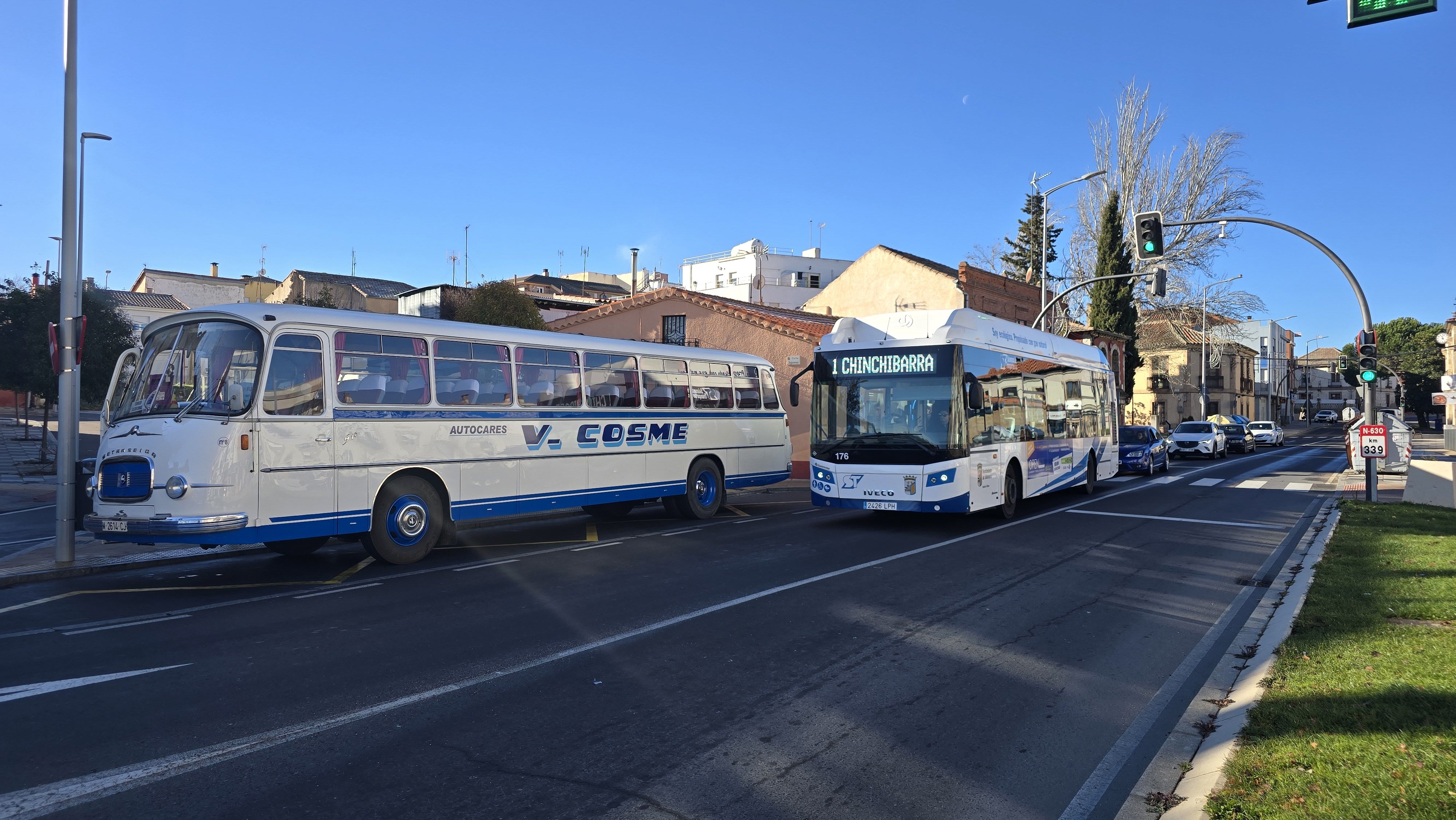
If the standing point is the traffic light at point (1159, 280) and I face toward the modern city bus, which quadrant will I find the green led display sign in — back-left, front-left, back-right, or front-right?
front-left

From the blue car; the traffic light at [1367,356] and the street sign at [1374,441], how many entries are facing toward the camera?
3

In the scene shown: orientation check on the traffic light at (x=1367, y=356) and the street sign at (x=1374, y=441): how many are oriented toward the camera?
2

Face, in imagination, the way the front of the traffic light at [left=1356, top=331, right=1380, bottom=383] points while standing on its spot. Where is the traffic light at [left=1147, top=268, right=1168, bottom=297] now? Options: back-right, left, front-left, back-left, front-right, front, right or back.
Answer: back-right

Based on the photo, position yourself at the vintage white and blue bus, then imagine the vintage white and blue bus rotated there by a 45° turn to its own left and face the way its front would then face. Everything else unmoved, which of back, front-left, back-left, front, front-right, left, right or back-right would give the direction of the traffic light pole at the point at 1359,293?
left

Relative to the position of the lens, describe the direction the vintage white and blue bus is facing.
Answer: facing the viewer and to the left of the viewer

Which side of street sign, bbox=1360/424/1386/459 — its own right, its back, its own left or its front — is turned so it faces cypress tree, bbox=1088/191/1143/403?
back

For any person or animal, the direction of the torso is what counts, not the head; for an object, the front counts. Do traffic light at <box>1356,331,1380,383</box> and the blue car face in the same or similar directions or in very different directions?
same or similar directions

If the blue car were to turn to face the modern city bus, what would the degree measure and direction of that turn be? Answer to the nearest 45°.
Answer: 0° — it already faces it

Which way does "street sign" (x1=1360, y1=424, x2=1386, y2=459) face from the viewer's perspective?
toward the camera

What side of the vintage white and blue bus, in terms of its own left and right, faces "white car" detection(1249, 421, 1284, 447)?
back

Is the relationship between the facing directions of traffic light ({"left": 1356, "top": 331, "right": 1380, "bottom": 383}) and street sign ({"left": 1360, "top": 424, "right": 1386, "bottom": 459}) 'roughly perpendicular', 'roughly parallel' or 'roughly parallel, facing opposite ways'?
roughly parallel

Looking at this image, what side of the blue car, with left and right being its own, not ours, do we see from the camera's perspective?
front

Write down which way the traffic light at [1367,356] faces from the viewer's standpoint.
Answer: facing the viewer

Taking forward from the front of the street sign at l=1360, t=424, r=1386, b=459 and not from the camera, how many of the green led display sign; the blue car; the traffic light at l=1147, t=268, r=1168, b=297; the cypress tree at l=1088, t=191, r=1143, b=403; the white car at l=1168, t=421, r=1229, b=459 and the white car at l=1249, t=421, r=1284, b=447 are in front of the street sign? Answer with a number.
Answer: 1
